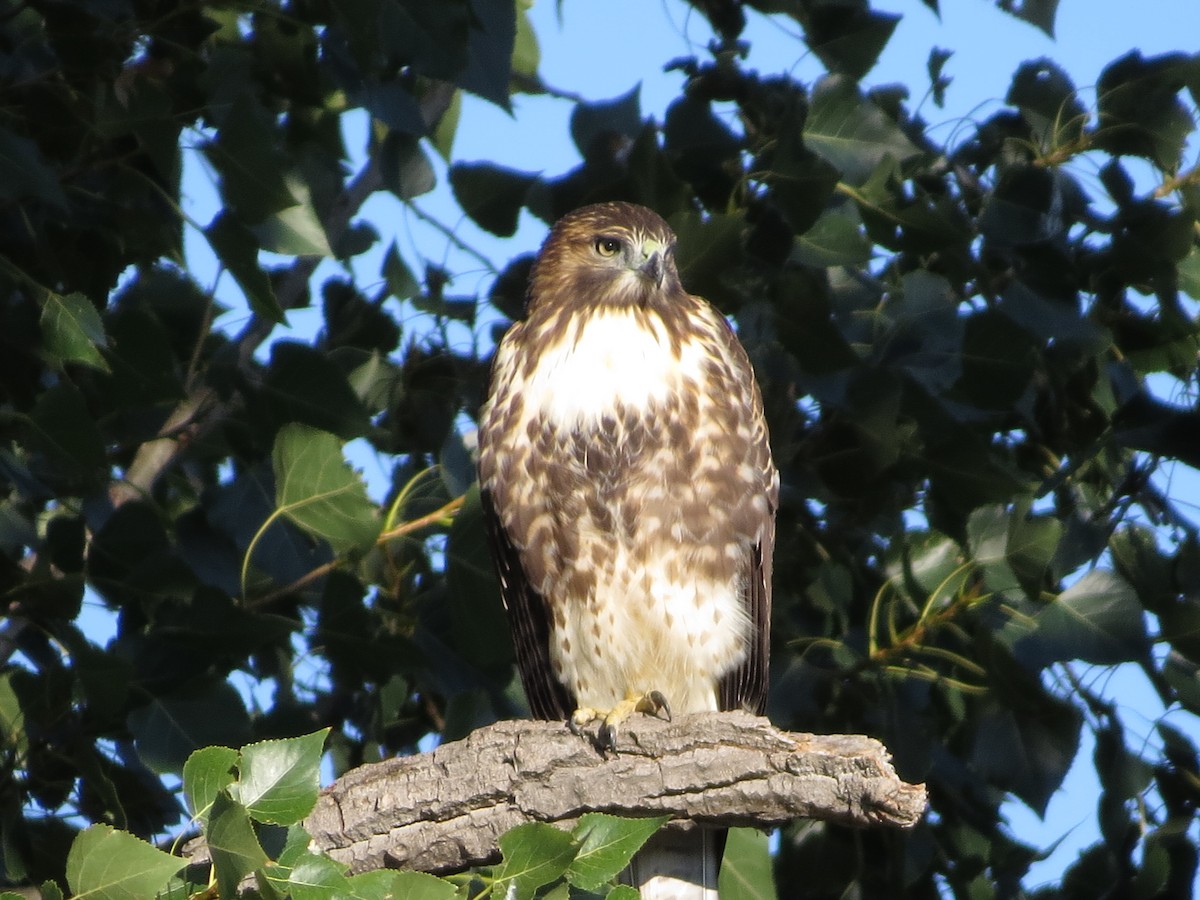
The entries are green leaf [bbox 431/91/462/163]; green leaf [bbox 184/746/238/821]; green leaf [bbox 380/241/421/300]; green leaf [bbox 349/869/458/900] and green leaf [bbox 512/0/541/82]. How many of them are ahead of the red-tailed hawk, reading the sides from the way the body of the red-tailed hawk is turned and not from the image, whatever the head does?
2

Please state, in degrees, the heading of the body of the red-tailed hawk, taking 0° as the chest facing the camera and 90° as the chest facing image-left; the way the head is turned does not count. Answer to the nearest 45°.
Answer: approximately 0°

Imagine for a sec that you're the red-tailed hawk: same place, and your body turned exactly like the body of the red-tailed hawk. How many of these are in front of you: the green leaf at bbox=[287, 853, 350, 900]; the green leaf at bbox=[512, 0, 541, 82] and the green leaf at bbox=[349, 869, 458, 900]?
2

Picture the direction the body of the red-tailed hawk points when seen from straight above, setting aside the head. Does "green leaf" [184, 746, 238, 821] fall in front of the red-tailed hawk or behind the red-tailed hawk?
in front

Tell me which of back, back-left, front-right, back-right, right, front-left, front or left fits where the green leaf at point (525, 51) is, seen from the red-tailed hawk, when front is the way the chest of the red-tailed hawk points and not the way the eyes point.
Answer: back

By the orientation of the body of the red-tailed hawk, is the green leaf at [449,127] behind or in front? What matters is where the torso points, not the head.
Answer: behind

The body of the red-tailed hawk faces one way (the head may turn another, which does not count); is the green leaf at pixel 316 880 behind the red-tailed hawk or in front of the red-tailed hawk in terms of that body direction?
in front
